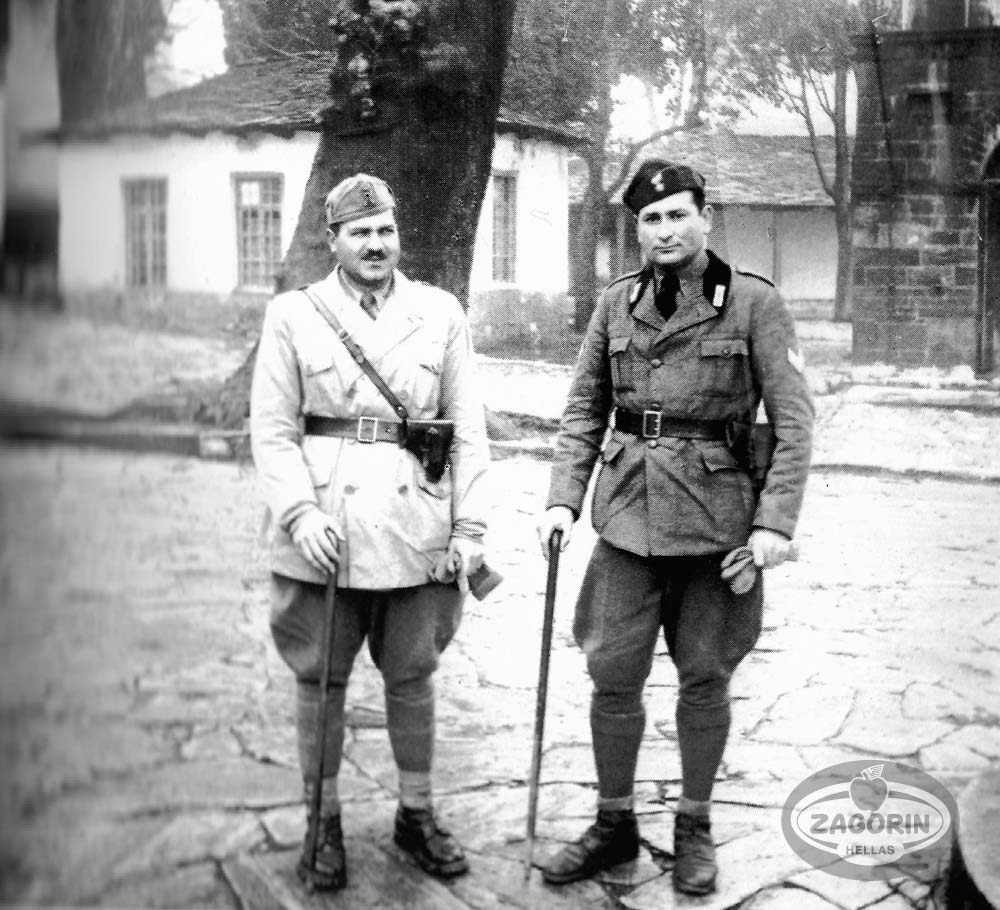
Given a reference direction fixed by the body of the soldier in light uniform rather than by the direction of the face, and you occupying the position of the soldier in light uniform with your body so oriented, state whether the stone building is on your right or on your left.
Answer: on your left

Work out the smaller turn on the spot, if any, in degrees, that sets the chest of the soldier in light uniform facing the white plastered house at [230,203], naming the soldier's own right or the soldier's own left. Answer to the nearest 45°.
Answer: approximately 135° to the soldier's own right

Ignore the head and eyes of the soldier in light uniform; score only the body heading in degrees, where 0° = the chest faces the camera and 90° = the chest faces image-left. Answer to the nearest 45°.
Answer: approximately 0°

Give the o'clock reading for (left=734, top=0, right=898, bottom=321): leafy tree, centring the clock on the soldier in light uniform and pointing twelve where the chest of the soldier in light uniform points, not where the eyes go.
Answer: The leafy tree is roughly at 8 o'clock from the soldier in light uniform.
